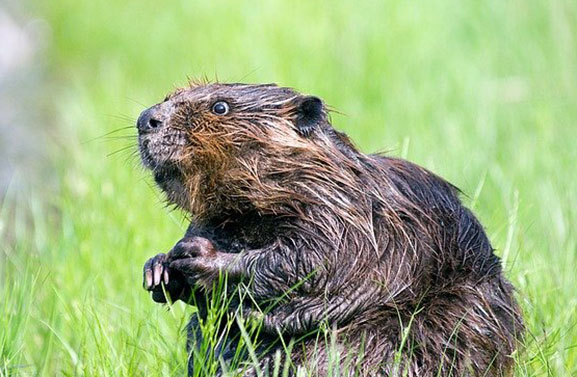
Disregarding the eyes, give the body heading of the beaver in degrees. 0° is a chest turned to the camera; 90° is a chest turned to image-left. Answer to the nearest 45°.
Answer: approximately 90°
